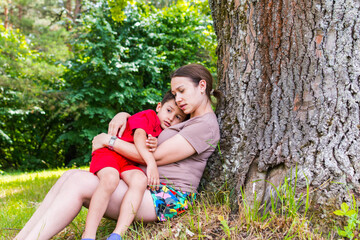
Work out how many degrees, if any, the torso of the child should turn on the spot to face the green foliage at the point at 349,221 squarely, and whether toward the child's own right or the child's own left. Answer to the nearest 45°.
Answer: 0° — they already face it

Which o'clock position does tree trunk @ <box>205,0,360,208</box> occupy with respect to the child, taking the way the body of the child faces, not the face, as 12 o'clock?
The tree trunk is roughly at 11 o'clock from the child.

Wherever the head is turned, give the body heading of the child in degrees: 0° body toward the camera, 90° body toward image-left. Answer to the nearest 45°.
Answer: approximately 315°
